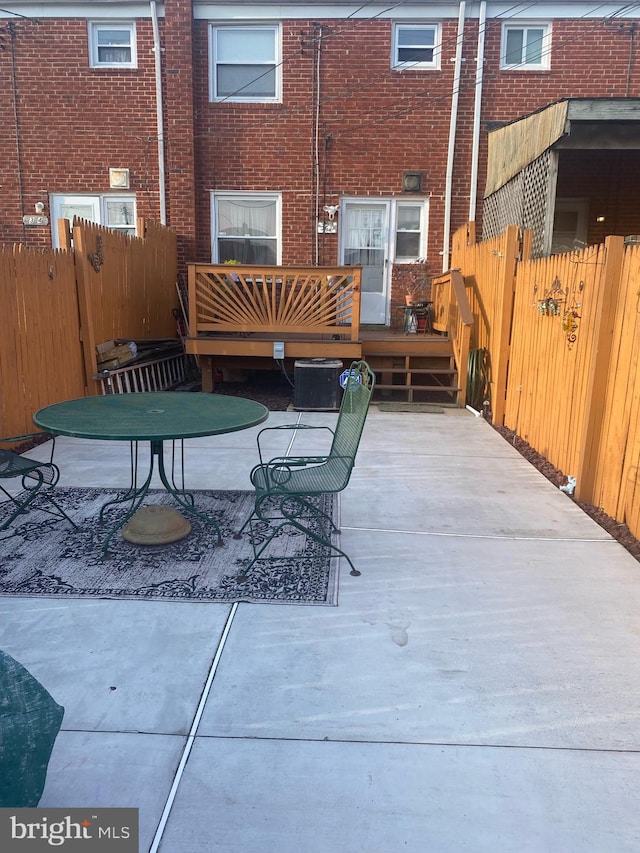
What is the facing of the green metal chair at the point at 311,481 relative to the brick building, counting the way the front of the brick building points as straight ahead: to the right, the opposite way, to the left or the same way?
to the right

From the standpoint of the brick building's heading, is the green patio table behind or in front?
in front

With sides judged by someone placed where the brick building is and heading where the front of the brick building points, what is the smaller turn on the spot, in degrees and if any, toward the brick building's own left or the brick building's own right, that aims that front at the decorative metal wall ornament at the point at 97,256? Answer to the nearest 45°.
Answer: approximately 45° to the brick building's own right

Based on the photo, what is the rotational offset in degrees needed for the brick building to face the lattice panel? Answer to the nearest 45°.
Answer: approximately 45° to its left

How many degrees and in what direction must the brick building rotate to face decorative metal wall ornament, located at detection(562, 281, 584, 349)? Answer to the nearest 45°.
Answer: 0° — it already faces it

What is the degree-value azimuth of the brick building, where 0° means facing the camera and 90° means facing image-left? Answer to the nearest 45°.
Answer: approximately 0°

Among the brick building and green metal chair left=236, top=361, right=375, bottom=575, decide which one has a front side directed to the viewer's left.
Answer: the green metal chair

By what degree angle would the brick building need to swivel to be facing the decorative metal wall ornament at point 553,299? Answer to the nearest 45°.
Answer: approximately 45° to its left

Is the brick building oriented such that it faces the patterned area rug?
yes

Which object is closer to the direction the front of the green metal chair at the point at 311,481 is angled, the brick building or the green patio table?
the green patio table

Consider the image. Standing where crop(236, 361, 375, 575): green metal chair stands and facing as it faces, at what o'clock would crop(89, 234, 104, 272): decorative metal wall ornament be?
The decorative metal wall ornament is roughly at 2 o'clock from the green metal chair.

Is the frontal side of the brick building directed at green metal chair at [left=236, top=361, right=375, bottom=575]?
yes

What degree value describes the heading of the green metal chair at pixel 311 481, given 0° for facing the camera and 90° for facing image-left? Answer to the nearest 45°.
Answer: approximately 90°
